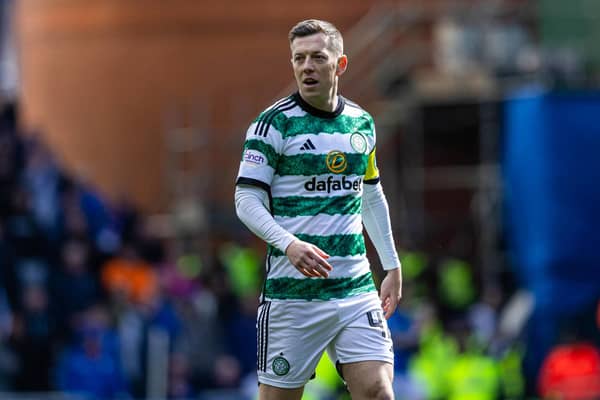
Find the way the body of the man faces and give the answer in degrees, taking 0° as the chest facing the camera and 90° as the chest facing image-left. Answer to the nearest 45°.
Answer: approximately 315°
